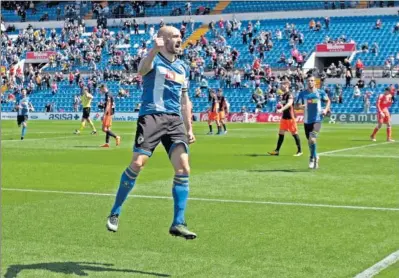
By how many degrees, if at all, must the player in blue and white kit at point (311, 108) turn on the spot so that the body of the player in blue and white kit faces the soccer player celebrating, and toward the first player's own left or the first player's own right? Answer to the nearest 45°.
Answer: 0° — they already face them

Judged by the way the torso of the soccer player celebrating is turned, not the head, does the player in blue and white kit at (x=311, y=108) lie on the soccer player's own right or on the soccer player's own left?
on the soccer player's own left

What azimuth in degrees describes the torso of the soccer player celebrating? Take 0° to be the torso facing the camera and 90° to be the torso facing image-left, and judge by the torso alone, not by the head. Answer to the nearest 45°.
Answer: approximately 315°
